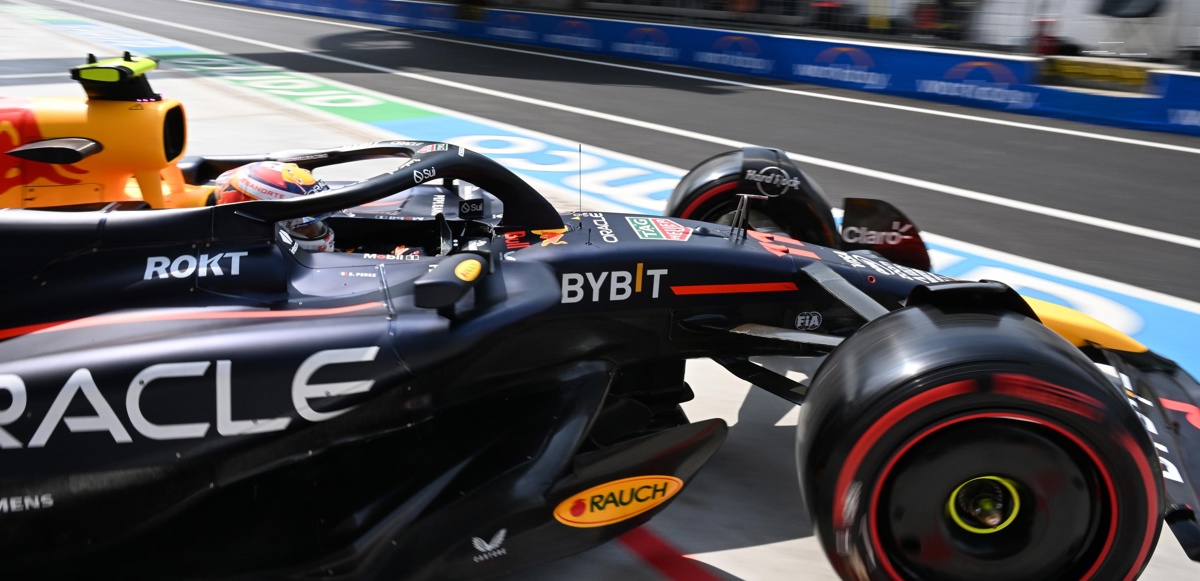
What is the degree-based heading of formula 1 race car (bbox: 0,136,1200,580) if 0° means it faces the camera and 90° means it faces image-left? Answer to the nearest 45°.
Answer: approximately 270°

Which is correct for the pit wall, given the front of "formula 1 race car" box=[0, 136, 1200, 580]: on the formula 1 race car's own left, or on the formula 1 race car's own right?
on the formula 1 race car's own left
